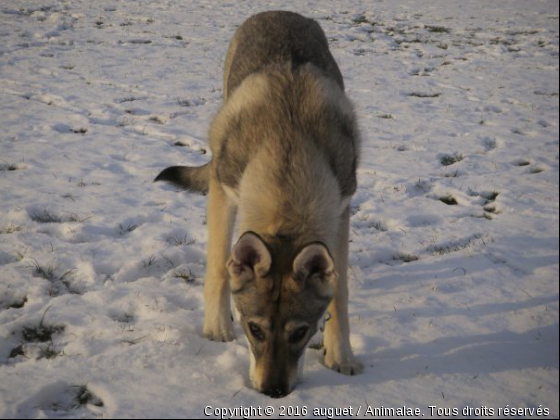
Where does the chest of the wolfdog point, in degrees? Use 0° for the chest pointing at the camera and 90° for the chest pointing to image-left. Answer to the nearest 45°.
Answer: approximately 0°
